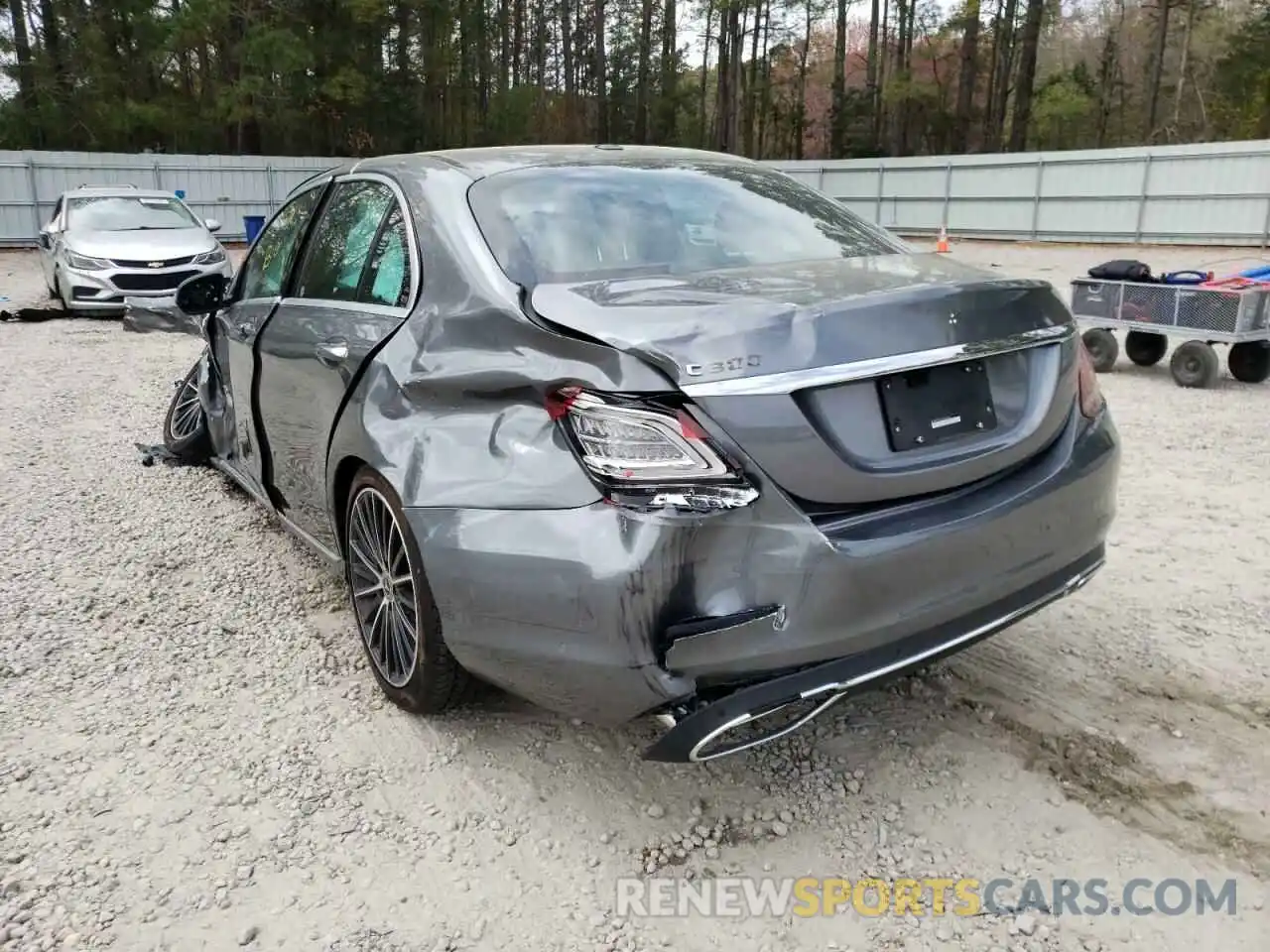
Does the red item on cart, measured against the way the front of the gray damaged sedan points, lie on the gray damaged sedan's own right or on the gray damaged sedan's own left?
on the gray damaged sedan's own right

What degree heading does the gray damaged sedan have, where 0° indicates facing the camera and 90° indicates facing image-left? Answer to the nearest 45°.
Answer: approximately 135°

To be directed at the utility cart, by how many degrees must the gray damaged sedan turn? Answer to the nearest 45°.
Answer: approximately 90° to its right
